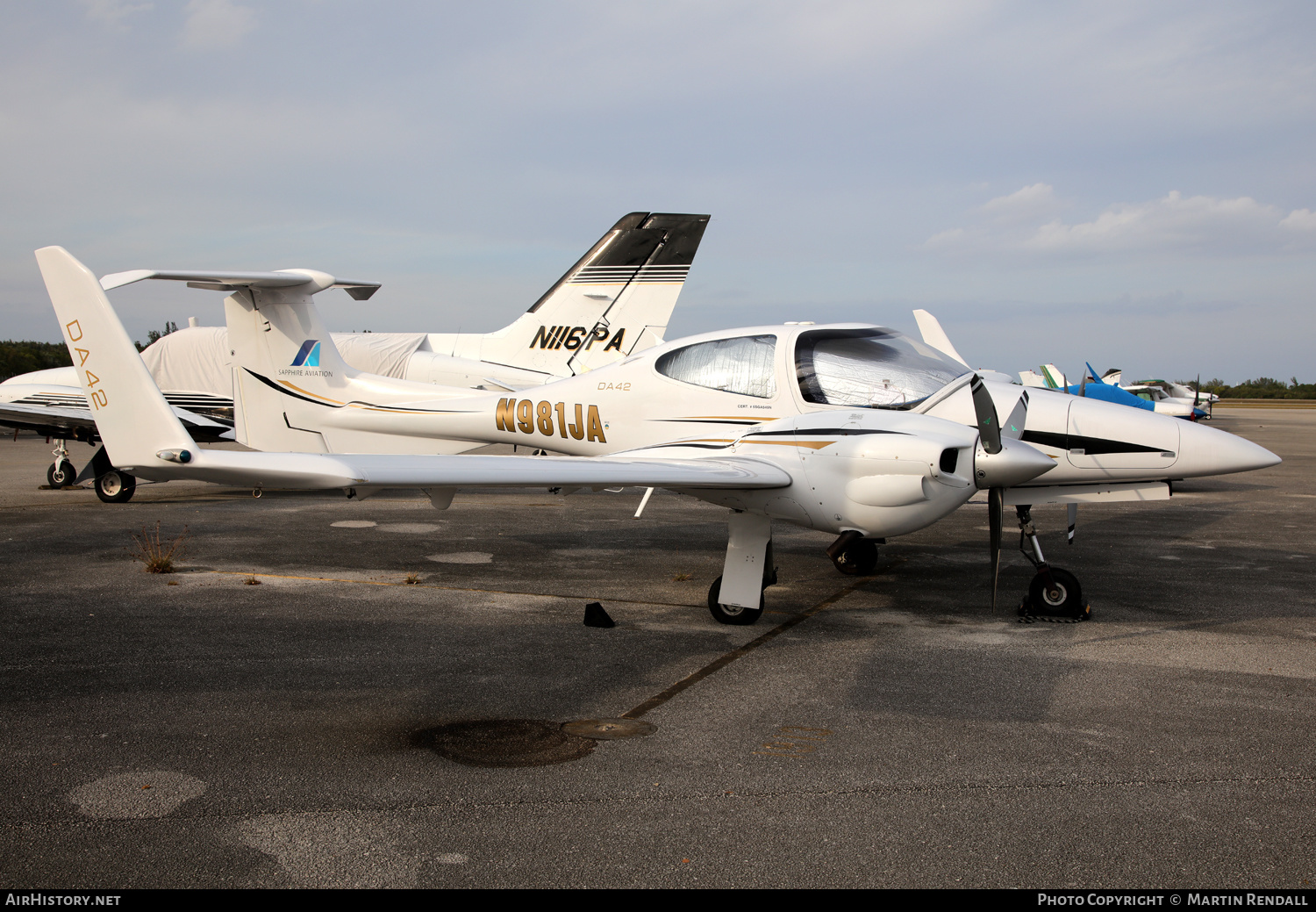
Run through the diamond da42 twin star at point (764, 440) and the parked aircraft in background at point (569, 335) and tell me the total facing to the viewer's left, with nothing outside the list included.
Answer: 1

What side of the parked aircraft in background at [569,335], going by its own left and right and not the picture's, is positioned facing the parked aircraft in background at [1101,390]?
back

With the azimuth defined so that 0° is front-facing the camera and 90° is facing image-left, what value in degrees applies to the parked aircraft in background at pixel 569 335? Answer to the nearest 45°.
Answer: approximately 90°

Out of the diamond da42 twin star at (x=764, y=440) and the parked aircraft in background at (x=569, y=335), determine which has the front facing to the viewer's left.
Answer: the parked aircraft in background

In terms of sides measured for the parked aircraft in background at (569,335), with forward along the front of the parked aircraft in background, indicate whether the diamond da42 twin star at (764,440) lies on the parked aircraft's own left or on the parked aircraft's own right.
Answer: on the parked aircraft's own left

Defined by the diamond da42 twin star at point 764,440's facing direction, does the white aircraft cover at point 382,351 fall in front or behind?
behind

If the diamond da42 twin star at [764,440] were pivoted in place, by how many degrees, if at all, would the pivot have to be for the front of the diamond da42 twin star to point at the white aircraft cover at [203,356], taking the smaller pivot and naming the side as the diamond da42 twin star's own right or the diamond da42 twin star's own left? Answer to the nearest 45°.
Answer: approximately 180°

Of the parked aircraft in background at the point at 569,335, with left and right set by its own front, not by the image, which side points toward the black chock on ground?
left

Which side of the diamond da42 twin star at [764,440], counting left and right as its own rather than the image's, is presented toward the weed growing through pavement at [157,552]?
back
